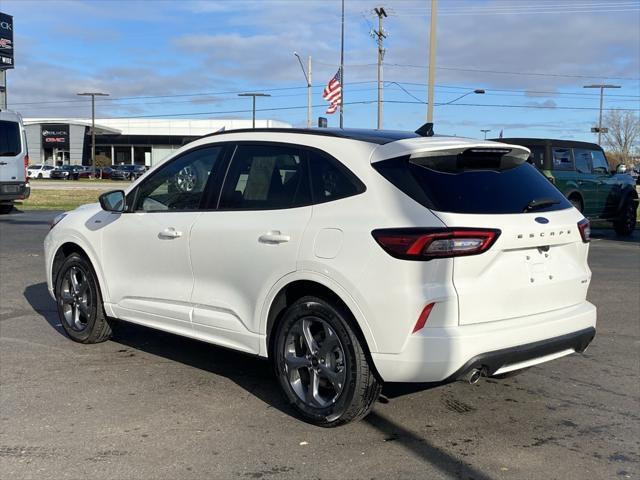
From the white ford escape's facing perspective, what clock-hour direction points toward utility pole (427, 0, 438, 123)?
The utility pole is roughly at 2 o'clock from the white ford escape.

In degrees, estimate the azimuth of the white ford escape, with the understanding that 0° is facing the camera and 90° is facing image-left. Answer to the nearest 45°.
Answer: approximately 135°

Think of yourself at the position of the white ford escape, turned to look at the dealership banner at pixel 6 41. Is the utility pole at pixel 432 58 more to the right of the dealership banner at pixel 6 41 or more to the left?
right

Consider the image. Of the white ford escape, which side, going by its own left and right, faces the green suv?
right

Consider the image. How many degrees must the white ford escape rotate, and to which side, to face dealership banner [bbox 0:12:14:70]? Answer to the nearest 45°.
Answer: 0° — it already faces it
